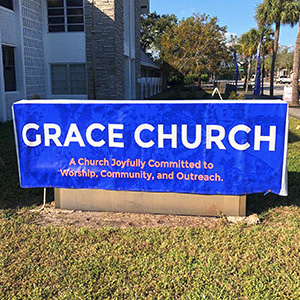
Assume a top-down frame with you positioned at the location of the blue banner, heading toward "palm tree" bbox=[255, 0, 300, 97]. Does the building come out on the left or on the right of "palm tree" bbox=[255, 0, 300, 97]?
left

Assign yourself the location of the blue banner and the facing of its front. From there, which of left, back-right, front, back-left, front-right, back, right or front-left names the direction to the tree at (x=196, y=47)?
back

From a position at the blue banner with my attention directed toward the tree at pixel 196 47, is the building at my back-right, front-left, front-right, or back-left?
front-left

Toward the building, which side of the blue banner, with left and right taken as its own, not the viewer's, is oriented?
back

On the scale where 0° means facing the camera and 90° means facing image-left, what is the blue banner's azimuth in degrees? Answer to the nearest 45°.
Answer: approximately 0°

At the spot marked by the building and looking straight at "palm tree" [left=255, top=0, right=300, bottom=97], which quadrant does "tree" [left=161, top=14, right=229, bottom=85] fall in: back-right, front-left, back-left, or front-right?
front-left

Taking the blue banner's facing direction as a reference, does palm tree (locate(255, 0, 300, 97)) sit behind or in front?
behind
